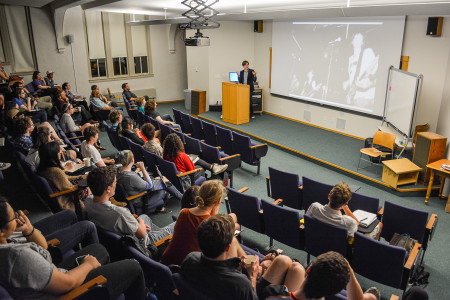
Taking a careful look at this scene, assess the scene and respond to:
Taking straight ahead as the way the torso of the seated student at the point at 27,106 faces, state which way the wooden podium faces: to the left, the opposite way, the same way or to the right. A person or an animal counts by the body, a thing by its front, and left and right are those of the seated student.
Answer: the opposite way

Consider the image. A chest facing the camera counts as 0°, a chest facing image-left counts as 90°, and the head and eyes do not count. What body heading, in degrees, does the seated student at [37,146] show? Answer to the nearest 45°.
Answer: approximately 270°

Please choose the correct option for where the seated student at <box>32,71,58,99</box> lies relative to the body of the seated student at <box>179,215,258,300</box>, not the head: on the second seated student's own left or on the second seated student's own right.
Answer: on the second seated student's own left

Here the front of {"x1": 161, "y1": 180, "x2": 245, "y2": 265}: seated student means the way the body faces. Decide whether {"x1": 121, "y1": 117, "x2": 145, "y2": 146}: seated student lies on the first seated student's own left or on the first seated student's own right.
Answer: on the first seated student's own left

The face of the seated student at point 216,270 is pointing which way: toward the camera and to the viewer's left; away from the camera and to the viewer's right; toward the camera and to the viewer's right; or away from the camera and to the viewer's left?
away from the camera and to the viewer's right

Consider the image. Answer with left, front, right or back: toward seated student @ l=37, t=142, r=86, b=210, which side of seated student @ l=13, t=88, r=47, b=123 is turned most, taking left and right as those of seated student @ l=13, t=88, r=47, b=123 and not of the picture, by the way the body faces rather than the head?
right

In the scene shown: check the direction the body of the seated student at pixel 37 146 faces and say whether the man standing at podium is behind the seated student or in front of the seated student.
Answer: in front

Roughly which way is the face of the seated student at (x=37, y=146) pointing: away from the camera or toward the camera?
away from the camera

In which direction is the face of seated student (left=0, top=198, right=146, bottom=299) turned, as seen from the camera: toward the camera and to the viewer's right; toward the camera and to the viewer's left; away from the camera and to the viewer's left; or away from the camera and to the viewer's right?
away from the camera and to the viewer's right

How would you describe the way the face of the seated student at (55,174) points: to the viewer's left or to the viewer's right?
to the viewer's right

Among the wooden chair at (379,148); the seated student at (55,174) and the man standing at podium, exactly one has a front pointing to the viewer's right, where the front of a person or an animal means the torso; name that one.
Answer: the seated student

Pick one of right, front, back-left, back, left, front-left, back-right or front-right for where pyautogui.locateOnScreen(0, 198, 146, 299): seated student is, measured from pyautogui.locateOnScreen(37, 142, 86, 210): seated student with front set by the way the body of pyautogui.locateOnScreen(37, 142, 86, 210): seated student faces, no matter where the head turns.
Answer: right

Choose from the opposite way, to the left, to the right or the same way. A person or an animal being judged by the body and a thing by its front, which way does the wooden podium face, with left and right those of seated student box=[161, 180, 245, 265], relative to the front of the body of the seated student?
the opposite way

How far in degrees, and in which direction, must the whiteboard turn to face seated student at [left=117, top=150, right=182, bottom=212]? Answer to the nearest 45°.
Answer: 0° — it already faces them

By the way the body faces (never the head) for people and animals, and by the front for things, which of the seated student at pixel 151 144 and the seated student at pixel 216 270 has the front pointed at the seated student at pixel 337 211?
the seated student at pixel 216 270

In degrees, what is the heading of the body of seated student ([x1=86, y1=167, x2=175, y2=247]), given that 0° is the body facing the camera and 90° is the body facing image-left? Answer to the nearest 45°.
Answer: approximately 225°

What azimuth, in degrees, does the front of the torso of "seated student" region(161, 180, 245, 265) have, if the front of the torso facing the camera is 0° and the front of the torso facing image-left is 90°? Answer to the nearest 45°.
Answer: approximately 225°

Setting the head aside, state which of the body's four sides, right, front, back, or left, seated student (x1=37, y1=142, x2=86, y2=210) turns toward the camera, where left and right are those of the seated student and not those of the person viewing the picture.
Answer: right
